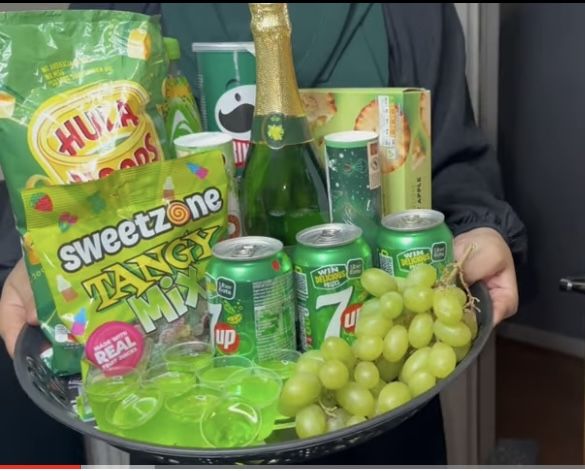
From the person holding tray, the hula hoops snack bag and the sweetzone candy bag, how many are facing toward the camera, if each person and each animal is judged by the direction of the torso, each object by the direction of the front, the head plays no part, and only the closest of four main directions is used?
3

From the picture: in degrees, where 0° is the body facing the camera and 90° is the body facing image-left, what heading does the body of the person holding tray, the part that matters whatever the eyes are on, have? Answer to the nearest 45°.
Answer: approximately 0°

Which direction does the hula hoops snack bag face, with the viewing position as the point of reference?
facing the viewer

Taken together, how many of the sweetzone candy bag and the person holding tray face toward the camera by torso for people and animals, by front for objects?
2
